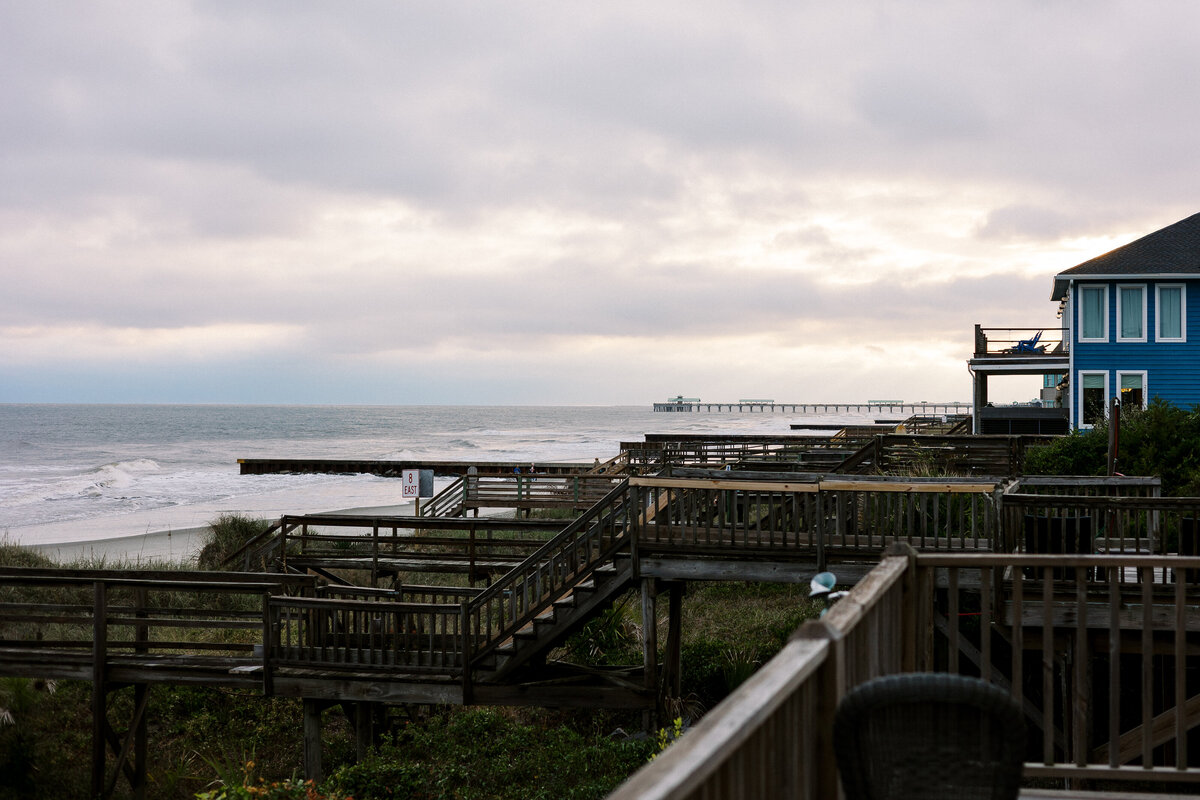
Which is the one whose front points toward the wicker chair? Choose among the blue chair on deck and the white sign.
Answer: the white sign

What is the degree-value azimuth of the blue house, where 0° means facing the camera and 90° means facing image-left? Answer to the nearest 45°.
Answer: approximately 90°

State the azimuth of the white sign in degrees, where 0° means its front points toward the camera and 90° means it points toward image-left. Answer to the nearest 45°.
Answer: approximately 0°

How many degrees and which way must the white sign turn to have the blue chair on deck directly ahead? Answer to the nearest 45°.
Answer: approximately 90° to its left

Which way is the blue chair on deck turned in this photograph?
to the viewer's left

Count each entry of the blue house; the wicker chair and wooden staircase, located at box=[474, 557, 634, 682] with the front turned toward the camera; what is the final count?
1

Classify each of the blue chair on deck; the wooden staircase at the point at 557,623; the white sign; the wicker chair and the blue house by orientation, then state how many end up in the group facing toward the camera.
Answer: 2

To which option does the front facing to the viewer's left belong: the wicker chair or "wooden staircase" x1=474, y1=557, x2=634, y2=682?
the wooden staircase
